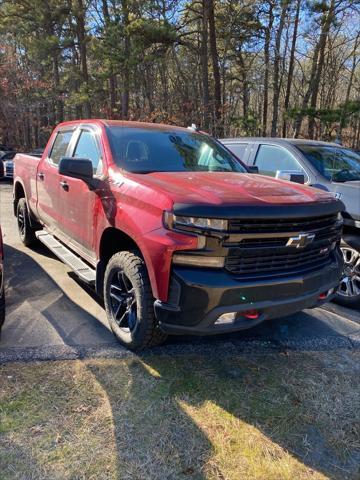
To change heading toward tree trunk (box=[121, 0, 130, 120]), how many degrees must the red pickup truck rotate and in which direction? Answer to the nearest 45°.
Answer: approximately 135° to its left

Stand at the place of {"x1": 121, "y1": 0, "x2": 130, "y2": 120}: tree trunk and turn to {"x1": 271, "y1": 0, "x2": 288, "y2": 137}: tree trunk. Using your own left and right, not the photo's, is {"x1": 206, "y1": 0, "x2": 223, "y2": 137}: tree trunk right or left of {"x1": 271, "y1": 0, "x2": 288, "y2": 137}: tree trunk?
right

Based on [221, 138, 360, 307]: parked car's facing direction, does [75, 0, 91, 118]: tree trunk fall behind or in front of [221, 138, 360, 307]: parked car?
behind

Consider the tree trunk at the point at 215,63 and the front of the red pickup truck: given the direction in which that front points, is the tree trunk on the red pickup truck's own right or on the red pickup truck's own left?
on the red pickup truck's own left

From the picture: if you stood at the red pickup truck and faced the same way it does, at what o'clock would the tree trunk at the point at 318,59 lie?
The tree trunk is roughly at 8 o'clock from the red pickup truck.

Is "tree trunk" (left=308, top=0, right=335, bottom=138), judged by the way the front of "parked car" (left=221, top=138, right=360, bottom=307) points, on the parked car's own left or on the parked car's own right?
on the parked car's own left

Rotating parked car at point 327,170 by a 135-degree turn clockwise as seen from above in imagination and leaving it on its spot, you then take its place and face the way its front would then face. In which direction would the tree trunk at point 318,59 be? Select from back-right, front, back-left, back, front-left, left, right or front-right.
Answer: right

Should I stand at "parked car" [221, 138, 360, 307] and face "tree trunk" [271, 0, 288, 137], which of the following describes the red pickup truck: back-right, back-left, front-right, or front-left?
back-left

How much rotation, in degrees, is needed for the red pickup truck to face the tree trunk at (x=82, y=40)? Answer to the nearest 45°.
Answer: approximately 135° to its left

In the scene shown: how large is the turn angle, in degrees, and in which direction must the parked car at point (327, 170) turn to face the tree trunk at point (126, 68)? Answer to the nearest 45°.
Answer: approximately 180°

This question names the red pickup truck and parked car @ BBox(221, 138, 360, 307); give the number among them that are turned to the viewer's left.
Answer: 0

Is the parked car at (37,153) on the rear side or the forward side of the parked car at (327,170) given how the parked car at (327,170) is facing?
on the rear side
